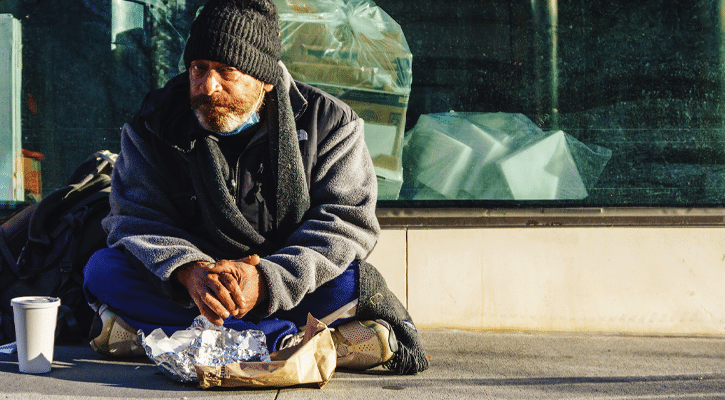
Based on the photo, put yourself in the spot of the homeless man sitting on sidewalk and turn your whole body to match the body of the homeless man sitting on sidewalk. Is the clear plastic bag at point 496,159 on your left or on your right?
on your left

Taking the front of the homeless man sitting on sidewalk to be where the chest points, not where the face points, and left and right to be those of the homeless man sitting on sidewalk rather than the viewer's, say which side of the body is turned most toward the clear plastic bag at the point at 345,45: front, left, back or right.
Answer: back

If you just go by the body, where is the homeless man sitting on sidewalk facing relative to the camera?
toward the camera

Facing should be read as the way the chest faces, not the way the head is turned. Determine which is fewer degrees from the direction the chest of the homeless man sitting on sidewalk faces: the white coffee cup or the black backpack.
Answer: the white coffee cup

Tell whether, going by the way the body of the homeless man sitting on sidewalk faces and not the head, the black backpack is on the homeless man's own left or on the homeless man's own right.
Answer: on the homeless man's own right

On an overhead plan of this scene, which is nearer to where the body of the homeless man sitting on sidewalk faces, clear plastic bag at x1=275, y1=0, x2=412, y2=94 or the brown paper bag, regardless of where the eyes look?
the brown paper bag

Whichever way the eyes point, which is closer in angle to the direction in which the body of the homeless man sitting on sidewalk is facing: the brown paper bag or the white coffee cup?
the brown paper bag

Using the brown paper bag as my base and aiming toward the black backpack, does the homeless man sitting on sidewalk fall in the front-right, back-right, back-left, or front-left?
front-right

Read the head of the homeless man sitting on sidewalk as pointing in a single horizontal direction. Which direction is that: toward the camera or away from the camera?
toward the camera

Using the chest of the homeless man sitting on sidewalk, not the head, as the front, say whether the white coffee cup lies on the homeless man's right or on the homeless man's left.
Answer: on the homeless man's right

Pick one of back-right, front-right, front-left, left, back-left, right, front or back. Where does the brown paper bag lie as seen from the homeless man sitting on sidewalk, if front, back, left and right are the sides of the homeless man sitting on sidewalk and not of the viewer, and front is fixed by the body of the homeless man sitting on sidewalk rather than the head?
front

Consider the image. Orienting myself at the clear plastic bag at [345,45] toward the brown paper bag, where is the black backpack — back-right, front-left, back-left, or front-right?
front-right
